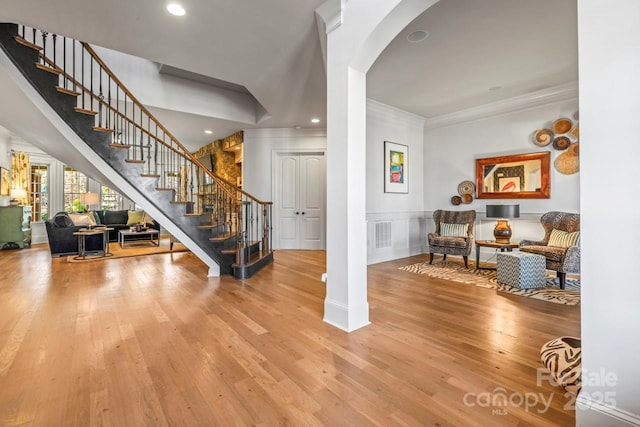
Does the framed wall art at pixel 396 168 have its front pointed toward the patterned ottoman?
yes

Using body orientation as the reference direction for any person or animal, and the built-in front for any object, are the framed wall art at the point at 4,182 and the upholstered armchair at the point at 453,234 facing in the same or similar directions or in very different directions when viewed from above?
very different directions

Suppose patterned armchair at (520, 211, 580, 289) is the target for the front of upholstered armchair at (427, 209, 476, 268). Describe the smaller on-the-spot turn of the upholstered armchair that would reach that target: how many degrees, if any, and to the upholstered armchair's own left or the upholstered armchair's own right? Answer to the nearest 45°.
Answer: approximately 90° to the upholstered armchair's own left

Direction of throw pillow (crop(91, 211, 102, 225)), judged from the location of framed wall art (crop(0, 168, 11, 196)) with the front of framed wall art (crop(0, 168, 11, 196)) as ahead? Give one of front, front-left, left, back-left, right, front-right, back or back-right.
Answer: front-left

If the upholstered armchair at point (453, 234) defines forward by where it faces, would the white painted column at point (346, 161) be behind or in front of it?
in front

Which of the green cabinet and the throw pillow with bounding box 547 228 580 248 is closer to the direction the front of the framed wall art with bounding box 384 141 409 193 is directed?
the throw pillow

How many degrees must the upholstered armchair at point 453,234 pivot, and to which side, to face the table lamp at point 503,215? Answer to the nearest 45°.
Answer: approximately 90° to its left

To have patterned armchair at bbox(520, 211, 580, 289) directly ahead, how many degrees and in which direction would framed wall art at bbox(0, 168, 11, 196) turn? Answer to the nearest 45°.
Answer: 0° — it already faces it

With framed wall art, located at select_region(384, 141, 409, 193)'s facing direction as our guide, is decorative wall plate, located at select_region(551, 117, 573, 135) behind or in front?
in front

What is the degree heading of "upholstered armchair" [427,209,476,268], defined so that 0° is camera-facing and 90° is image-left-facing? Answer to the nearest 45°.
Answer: approximately 45°

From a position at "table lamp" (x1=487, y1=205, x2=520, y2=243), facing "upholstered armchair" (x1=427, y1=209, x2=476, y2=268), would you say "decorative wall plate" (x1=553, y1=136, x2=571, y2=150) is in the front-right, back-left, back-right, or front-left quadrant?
back-right

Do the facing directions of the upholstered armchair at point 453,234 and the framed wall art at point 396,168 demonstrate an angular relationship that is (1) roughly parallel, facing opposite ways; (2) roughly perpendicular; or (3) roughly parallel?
roughly perpendicular

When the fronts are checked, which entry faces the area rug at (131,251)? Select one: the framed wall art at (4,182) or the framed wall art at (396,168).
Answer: the framed wall art at (4,182)
